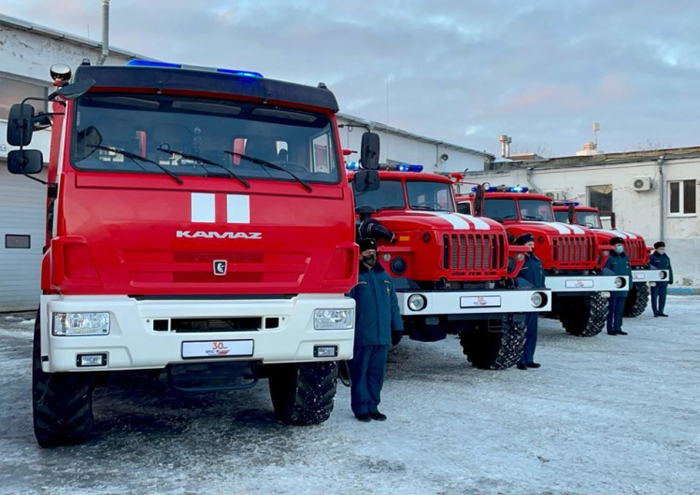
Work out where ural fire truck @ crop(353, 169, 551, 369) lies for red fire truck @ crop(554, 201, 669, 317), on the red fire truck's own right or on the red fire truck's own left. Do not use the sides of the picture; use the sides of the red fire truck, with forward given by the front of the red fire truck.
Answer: on the red fire truck's own right

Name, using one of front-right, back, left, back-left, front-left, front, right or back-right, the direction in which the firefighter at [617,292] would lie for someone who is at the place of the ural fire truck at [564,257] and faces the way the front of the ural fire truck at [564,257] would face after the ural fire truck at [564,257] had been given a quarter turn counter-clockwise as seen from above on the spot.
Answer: front

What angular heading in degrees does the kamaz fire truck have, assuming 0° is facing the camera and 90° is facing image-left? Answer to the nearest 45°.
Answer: approximately 0°

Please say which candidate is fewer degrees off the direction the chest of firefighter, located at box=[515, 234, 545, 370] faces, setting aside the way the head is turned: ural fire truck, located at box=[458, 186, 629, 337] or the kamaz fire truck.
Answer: the kamaz fire truck

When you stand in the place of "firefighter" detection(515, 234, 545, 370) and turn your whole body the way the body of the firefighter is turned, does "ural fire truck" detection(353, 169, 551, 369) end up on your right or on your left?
on your right

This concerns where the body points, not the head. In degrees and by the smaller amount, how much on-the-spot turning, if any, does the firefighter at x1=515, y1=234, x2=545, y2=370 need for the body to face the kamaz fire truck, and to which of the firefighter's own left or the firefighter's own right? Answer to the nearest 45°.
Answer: approximately 90° to the firefighter's own right

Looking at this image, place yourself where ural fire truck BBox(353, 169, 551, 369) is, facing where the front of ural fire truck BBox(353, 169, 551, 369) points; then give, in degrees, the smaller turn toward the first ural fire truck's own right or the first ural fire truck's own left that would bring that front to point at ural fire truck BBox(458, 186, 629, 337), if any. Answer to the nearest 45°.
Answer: approximately 90° to the first ural fire truck's own left

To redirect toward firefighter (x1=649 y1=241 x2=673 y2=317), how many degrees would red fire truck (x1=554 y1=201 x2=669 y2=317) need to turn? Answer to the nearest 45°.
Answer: approximately 90° to its left

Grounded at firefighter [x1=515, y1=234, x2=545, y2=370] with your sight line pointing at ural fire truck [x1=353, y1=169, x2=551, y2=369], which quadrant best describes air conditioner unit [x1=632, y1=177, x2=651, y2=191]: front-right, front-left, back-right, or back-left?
front-right

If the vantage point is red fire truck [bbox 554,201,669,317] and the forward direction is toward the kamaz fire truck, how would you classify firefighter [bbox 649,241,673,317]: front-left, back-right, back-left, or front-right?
back-left
